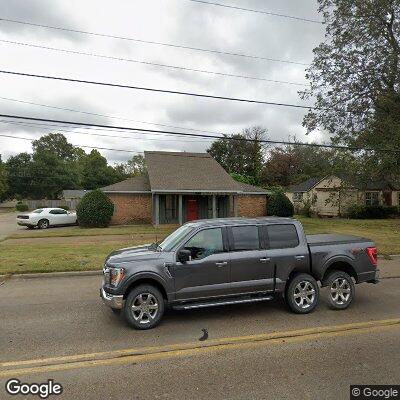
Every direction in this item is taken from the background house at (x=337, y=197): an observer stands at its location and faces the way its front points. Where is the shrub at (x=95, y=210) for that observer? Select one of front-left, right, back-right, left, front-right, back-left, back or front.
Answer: front-right

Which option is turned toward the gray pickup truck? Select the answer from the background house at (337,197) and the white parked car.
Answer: the background house

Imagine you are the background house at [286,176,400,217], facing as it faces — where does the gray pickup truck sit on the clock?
The gray pickup truck is roughly at 12 o'clock from the background house.

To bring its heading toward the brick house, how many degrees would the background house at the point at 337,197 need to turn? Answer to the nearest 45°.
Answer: approximately 45° to its right

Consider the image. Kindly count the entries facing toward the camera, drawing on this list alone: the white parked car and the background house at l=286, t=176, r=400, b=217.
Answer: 1

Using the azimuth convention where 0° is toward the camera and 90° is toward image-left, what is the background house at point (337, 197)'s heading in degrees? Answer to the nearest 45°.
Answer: approximately 0°

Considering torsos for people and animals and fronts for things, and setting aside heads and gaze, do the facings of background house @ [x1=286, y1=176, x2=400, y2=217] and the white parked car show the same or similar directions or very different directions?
very different directions

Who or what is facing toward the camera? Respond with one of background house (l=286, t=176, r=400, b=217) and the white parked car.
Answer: the background house

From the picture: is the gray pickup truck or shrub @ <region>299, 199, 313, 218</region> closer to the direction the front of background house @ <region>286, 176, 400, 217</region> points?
the gray pickup truck
